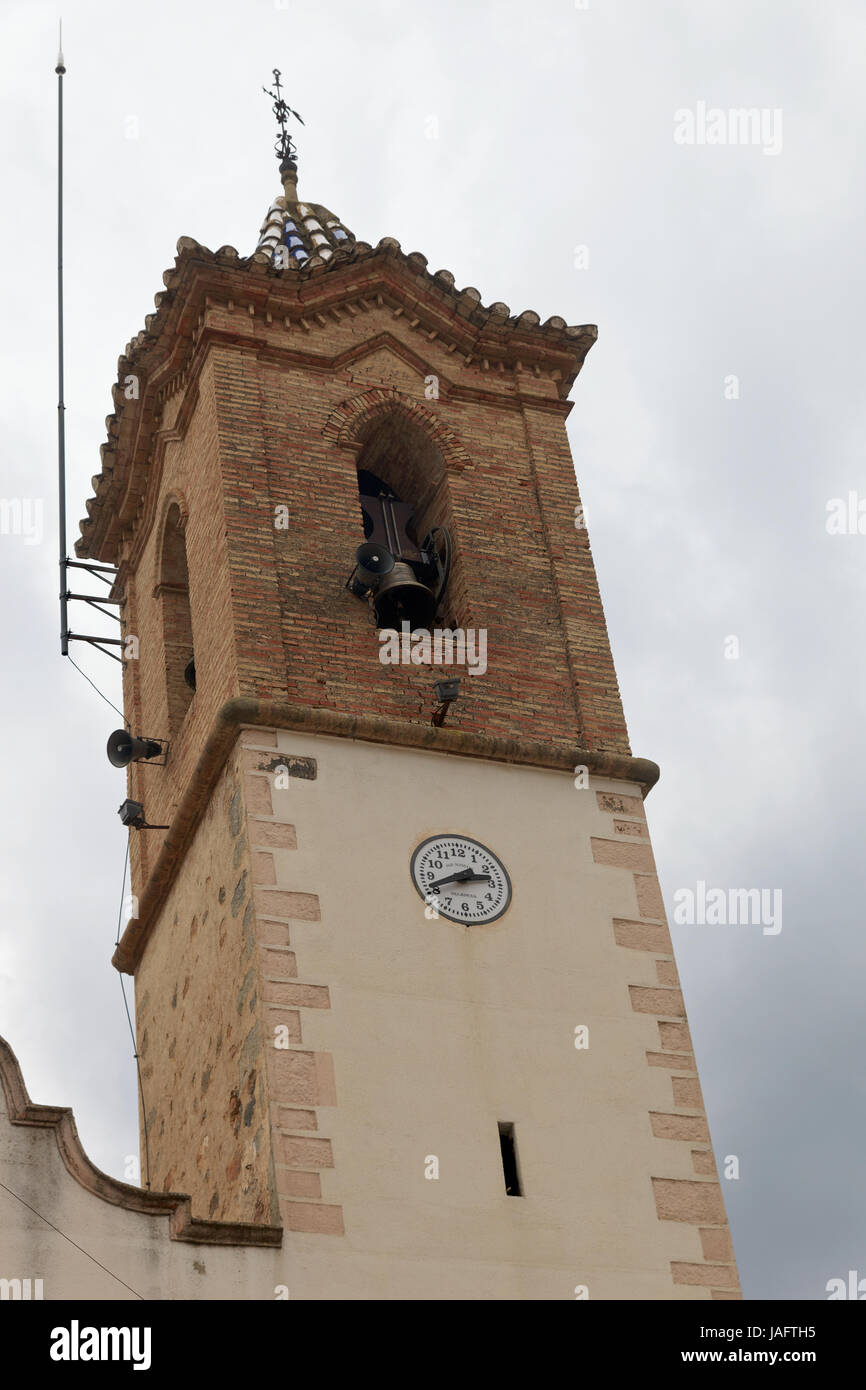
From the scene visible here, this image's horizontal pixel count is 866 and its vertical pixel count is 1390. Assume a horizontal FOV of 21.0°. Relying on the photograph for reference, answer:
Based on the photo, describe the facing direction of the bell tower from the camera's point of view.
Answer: facing the viewer
